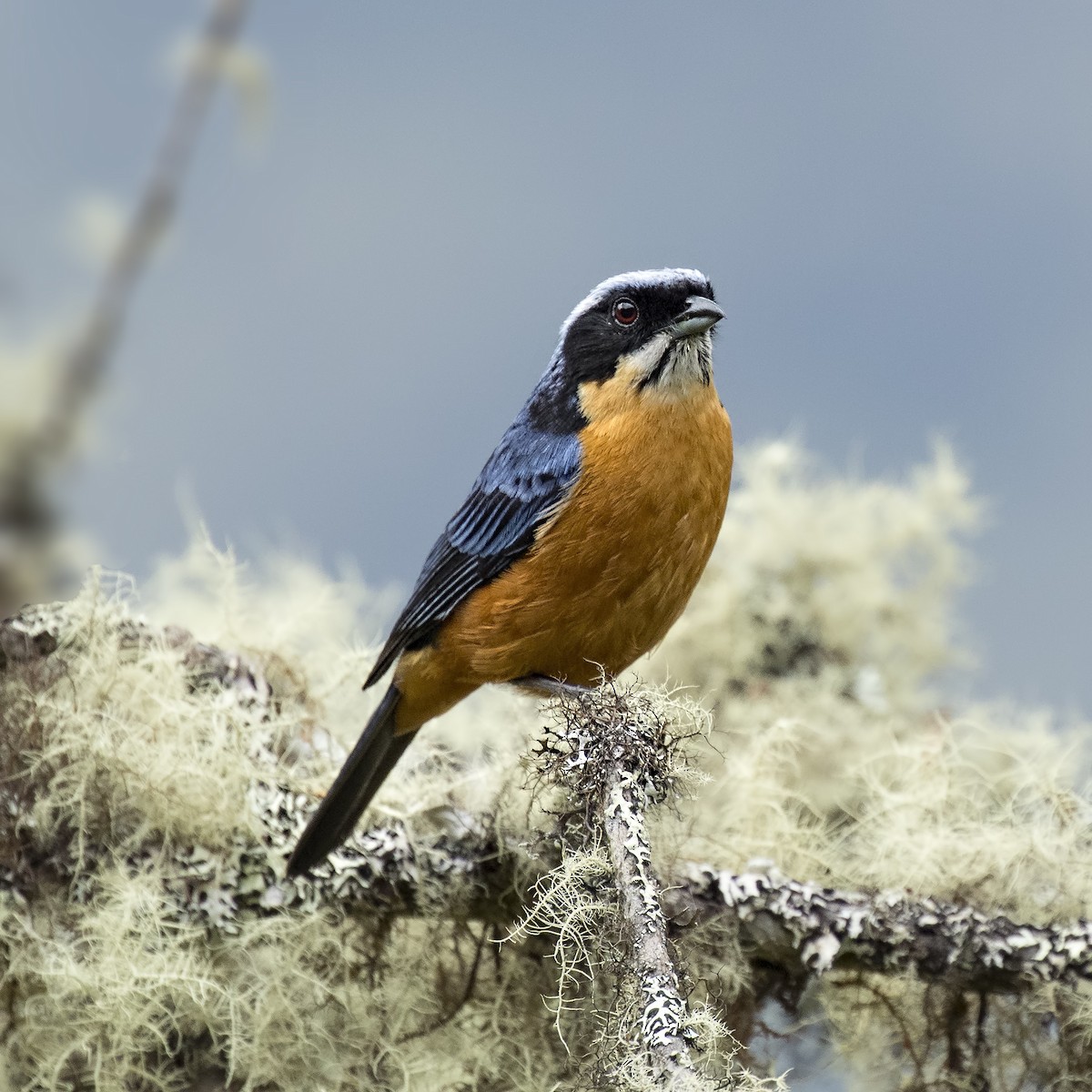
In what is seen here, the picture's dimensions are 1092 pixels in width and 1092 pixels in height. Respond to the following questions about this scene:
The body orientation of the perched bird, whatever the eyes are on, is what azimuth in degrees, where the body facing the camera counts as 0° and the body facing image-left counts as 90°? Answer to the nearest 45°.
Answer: approximately 315°

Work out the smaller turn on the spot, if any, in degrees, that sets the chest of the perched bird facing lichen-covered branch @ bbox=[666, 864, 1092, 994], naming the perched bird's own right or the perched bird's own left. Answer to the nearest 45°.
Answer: approximately 45° to the perched bird's own left
